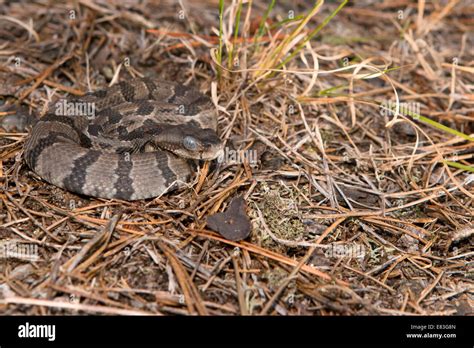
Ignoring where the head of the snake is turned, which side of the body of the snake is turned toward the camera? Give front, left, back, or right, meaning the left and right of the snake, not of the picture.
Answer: right
